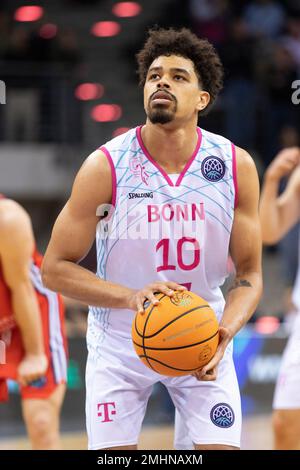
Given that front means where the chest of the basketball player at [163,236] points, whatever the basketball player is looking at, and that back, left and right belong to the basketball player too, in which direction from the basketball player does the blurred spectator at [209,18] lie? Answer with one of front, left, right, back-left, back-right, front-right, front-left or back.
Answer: back

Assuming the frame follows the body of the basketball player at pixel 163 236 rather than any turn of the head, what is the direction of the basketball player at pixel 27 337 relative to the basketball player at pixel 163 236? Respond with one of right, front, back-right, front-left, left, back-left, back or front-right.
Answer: back-right

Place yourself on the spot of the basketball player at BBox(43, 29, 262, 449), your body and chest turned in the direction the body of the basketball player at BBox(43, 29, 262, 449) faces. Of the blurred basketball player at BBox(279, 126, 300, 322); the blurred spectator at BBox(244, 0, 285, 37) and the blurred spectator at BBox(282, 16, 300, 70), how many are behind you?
3

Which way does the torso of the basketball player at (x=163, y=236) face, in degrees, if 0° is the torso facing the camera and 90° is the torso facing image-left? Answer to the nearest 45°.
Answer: approximately 0°

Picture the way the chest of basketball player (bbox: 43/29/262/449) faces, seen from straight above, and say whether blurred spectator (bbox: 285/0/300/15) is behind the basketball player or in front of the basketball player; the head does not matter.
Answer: behind

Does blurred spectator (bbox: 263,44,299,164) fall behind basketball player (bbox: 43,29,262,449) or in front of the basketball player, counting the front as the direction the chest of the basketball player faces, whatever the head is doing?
behind

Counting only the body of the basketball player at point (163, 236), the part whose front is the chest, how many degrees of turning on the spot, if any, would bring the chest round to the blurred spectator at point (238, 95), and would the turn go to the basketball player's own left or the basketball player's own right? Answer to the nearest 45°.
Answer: approximately 180°
